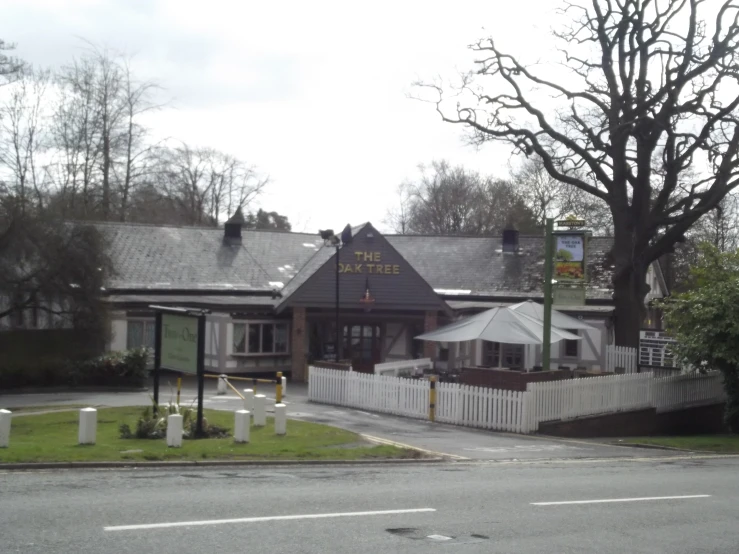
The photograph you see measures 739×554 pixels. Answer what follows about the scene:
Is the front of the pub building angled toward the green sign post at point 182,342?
yes

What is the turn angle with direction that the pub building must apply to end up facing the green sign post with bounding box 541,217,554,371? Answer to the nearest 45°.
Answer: approximately 45° to its left

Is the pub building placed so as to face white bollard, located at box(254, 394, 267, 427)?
yes

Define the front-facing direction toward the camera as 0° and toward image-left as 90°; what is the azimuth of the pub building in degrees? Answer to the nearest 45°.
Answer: approximately 0°

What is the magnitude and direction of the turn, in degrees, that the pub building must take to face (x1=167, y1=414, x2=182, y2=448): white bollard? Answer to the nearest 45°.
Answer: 0° — it already faces it

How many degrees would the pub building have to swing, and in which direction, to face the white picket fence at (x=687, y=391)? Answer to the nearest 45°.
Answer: approximately 45° to its left

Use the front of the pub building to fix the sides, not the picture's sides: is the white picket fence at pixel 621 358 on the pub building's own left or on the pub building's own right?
on the pub building's own left

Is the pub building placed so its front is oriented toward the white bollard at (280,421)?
yes

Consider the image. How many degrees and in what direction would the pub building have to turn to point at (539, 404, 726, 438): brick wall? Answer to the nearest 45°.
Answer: approximately 45° to its left

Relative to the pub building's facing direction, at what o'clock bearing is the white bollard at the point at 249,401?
The white bollard is roughly at 12 o'clock from the pub building.

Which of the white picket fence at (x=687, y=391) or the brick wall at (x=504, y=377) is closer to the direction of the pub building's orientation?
the brick wall
